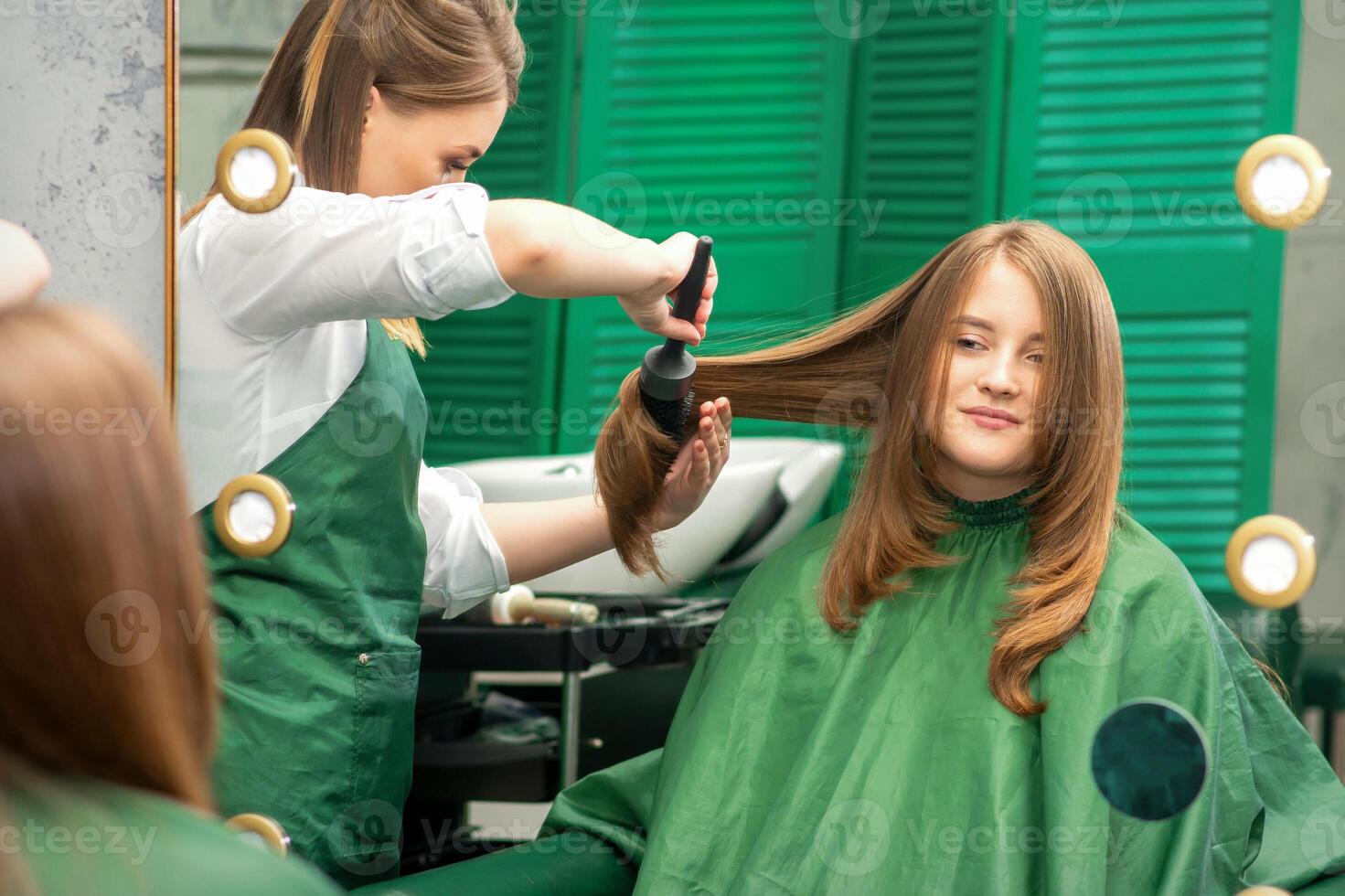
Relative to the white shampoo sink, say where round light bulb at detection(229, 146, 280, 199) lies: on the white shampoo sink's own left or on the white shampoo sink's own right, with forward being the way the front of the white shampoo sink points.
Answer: on the white shampoo sink's own right
